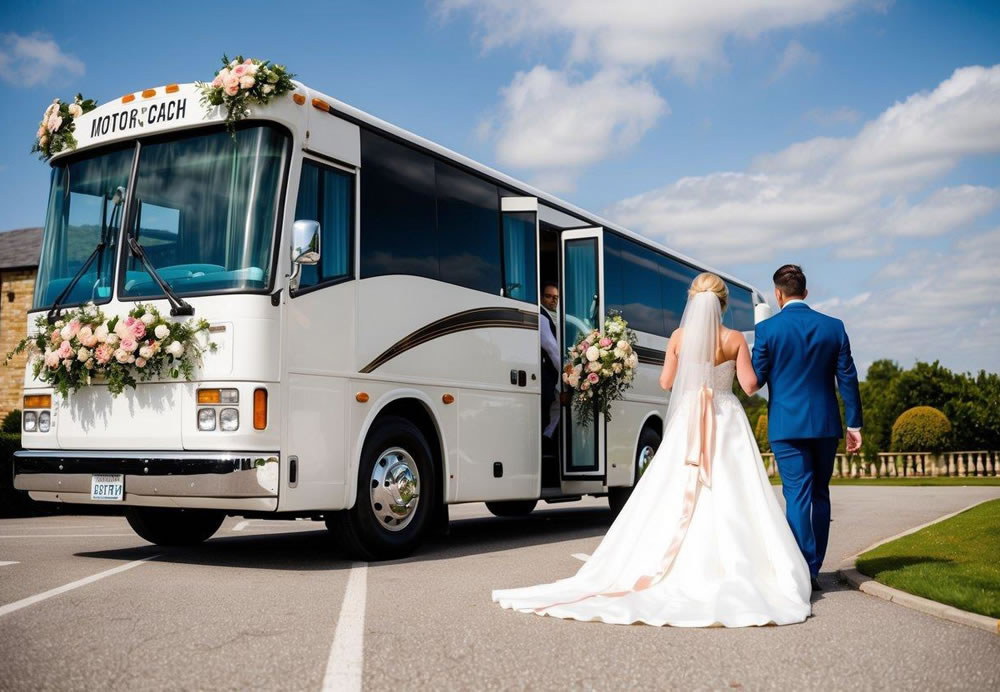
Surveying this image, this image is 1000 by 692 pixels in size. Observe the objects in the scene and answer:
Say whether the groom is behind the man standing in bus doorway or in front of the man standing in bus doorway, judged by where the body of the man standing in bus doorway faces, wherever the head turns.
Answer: in front

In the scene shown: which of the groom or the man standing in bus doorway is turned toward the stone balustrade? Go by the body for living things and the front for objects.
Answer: the groom

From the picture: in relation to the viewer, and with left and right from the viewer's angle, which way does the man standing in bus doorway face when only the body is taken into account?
facing the viewer and to the right of the viewer

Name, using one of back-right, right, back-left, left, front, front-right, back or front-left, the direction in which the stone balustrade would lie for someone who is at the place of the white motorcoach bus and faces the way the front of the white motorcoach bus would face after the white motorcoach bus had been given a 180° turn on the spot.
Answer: front

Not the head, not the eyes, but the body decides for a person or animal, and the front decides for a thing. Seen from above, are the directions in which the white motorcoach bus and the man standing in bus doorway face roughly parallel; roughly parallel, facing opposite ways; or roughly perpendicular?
roughly perpendicular

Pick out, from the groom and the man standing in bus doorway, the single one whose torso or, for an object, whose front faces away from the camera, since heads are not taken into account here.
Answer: the groom

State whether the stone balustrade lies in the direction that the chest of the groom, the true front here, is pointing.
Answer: yes

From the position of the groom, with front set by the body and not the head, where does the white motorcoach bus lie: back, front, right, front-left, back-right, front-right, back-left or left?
left

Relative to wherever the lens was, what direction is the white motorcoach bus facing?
facing the viewer and to the left of the viewer

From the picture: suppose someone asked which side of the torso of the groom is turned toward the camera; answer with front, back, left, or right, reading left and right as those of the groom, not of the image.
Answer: back

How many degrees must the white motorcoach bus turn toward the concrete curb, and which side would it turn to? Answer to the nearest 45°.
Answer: approximately 90° to its left

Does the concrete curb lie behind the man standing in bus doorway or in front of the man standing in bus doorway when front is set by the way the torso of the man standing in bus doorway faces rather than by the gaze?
in front

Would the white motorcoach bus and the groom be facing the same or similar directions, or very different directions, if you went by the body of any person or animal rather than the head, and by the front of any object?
very different directions
